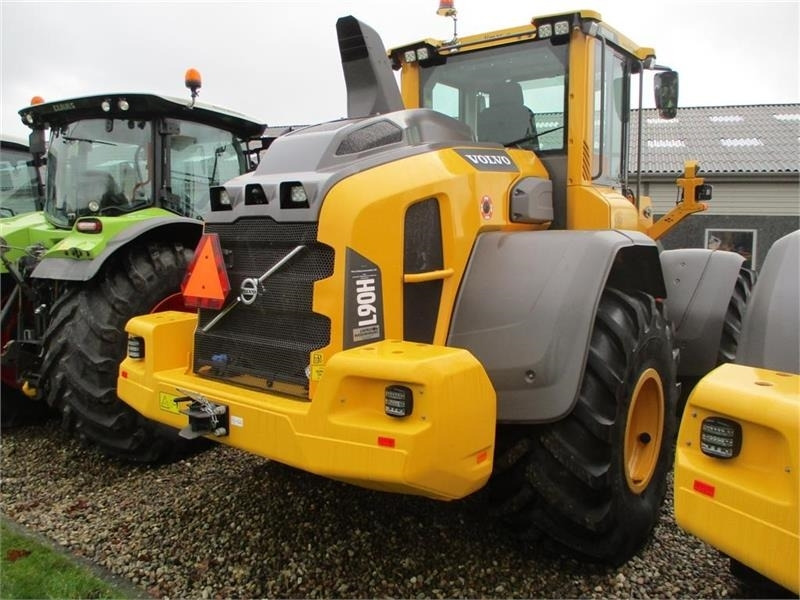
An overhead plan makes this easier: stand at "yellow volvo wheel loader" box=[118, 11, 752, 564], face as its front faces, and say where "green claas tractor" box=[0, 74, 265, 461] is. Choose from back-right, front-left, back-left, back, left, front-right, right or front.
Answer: left

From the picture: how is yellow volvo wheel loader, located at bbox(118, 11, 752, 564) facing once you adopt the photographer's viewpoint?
facing away from the viewer and to the right of the viewer

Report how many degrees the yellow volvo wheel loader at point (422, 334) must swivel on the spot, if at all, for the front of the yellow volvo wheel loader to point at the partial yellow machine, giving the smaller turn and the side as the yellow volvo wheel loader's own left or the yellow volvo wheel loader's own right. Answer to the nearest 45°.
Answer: approximately 90° to the yellow volvo wheel loader's own right

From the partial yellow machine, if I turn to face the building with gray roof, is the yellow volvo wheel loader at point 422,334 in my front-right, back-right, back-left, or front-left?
front-left

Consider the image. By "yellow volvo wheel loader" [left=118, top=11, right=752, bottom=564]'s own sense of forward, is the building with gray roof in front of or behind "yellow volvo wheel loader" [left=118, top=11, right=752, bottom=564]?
in front

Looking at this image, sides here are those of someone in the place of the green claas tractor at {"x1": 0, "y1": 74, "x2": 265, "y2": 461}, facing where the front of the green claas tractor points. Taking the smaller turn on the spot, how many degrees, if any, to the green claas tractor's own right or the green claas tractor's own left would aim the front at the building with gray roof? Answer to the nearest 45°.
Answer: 0° — it already faces it

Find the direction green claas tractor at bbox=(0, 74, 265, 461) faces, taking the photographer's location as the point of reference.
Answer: facing away from the viewer and to the right of the viewer

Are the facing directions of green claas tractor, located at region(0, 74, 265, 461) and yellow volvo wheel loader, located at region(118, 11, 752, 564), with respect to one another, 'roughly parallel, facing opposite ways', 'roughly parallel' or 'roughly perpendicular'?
roughly parallel

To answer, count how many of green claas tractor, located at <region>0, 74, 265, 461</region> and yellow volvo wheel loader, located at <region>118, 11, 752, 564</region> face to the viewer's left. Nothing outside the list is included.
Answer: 0
